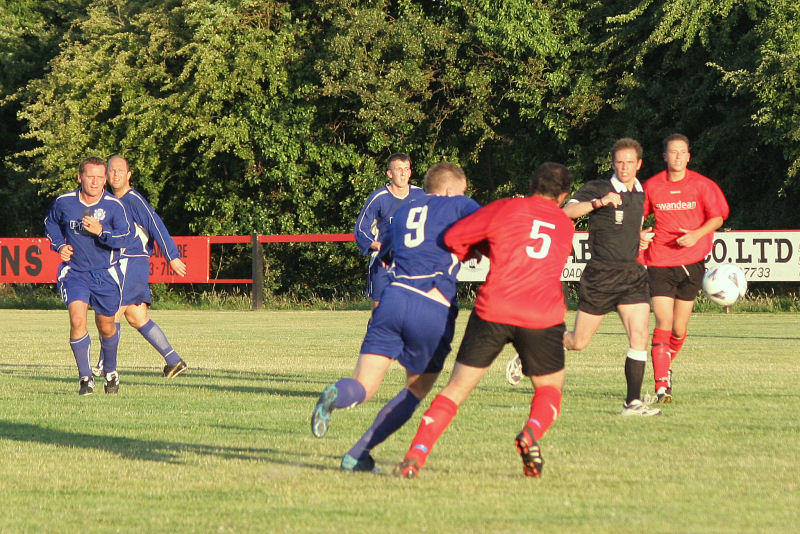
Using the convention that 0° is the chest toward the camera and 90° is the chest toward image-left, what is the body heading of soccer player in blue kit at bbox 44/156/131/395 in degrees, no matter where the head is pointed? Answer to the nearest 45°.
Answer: approximately 0°

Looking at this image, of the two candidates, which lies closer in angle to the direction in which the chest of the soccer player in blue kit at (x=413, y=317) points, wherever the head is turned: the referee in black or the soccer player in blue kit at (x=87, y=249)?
the referee in black

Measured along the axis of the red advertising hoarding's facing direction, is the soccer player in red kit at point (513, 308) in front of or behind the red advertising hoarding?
in front

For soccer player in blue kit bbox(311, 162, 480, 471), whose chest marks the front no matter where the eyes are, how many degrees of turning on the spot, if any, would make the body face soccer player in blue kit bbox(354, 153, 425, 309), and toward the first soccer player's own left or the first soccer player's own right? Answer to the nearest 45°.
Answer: approximately 45° to the first soccer player's own left

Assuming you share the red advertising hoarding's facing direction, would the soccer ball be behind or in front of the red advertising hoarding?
in front

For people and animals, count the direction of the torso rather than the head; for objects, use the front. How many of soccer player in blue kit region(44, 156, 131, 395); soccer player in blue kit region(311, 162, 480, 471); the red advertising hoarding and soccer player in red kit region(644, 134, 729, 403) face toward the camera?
3

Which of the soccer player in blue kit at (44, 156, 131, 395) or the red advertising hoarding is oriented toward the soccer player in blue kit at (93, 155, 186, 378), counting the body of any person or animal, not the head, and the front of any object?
the red advertising hoarding

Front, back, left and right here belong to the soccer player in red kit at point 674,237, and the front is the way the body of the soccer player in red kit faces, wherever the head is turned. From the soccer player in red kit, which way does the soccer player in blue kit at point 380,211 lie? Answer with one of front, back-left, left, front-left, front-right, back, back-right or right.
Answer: right

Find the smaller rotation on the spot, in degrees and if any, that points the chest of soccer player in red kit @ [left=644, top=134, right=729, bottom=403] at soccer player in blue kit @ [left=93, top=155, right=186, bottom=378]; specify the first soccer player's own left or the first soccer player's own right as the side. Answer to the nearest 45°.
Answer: approximately 90° to the first soccer player's own right

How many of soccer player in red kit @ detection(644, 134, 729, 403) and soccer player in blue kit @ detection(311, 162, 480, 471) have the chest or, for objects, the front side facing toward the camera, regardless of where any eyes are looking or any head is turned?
1

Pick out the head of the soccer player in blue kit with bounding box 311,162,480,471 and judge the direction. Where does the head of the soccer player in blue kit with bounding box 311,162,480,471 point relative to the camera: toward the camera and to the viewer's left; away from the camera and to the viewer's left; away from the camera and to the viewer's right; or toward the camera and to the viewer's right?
away from the camera and to the viewer's right

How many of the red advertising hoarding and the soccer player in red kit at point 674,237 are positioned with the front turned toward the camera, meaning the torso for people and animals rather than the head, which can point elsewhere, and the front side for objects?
2
